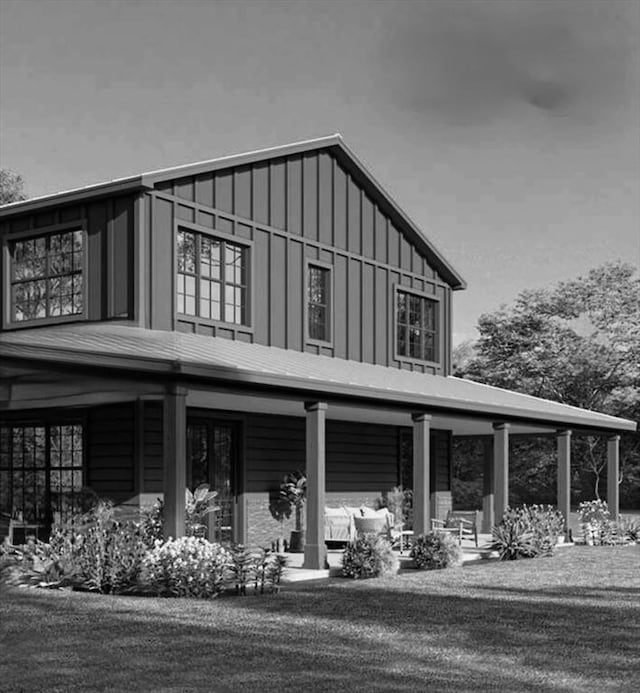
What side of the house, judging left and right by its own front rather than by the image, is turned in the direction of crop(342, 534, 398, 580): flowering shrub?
front

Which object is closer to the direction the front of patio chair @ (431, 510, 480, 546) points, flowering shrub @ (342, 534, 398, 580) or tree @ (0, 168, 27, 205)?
the flowering shrub

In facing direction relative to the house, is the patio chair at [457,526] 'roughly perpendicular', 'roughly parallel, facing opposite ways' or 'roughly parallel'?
roughly perpendicular

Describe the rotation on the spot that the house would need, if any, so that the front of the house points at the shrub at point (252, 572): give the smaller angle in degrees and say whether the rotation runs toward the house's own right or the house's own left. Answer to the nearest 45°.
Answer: approximately 45° to the house's own right

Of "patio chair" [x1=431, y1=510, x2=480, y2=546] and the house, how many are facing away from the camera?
0

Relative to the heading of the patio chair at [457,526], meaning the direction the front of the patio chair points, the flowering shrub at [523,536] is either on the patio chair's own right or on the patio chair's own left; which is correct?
on the patio chair's own left

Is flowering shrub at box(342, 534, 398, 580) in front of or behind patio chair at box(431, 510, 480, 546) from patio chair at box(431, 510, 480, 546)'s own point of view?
in front

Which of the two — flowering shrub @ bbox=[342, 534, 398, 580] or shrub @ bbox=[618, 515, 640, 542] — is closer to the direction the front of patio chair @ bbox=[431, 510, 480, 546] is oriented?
the flowering shrub

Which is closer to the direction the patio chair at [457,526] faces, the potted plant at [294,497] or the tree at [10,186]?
the potted plant

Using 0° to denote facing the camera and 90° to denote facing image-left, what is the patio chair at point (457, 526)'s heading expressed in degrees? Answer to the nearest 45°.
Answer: approximately 45°
